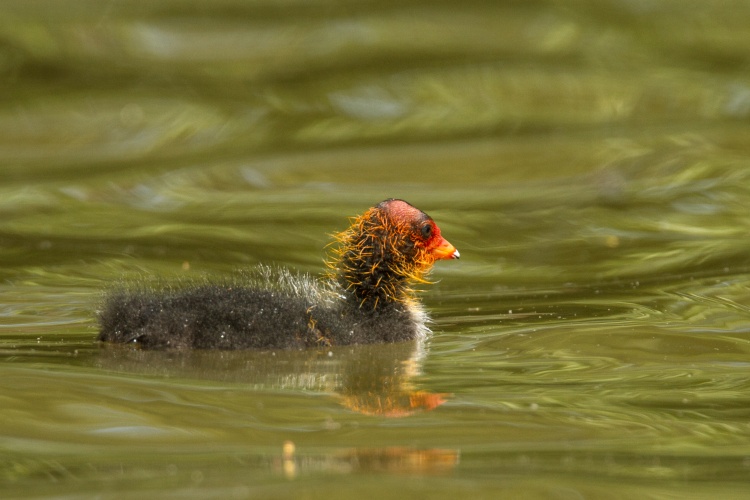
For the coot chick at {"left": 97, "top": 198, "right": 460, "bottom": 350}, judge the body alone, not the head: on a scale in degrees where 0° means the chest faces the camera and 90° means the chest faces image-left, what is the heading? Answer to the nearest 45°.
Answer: approximately 270°
